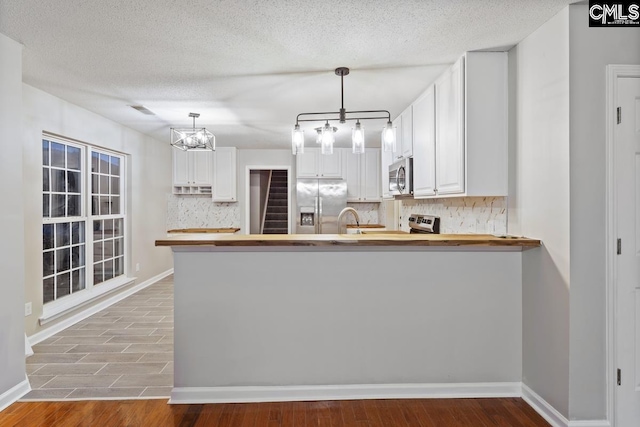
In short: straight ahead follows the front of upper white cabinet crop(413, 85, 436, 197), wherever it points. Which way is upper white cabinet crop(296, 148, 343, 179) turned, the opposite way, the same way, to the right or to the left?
to the left

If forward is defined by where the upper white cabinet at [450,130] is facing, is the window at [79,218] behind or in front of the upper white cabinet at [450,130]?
in front

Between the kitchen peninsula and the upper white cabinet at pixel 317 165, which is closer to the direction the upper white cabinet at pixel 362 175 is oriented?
the kitchen peninsula

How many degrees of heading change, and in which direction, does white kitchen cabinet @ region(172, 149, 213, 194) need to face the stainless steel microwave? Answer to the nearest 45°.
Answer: approximately 45° to its left

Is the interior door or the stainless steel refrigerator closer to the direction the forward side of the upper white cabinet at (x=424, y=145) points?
the stainless steel refrigerator

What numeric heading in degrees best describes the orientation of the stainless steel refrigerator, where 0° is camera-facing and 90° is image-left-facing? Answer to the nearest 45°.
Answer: approximately 0°

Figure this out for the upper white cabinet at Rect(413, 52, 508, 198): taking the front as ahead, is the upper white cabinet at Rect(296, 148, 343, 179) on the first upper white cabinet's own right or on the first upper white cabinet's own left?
on the first upper white cabinet's own right

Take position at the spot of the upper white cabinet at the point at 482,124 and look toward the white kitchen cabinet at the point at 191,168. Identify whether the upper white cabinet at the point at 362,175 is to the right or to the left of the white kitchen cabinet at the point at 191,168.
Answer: right

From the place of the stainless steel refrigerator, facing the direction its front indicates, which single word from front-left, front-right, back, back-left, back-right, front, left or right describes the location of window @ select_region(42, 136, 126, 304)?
front-right

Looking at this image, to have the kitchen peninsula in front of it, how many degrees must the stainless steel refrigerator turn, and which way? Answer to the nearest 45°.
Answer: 0° — it already faces it
